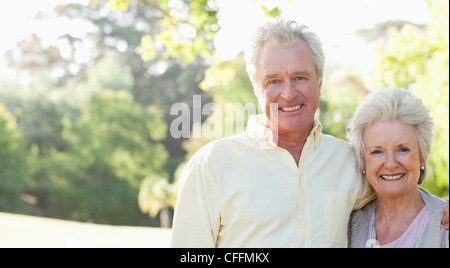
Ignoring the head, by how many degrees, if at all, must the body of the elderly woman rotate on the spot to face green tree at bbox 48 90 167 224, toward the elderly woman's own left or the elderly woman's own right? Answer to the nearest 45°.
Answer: approximately 135° to the elderly woman's own right

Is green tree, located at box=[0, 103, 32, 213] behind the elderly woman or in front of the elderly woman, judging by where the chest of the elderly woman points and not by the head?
behind

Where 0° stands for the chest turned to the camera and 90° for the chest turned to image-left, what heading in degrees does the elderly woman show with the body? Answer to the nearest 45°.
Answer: approximately 0°
